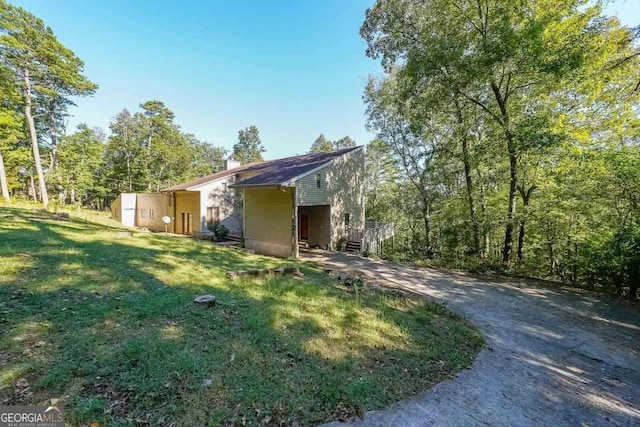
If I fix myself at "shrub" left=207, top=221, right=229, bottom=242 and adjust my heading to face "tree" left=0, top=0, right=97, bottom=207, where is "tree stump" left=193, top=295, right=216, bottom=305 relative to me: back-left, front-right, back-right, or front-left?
back-left

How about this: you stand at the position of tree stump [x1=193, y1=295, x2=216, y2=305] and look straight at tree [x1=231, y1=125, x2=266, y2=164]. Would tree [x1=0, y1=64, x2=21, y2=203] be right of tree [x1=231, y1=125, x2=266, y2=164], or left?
left

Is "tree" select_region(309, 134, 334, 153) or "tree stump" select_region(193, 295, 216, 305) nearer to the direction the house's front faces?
the tree stump

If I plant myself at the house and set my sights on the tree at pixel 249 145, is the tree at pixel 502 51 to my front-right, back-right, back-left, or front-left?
back-right

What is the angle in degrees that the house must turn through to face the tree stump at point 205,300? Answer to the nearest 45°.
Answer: approximately 45° to its right

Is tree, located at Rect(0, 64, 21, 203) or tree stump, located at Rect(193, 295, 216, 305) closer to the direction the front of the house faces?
the tree stump

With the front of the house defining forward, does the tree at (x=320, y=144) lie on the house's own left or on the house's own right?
on the house's own left

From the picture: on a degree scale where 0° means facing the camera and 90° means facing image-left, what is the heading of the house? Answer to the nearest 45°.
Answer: approximately 315°
